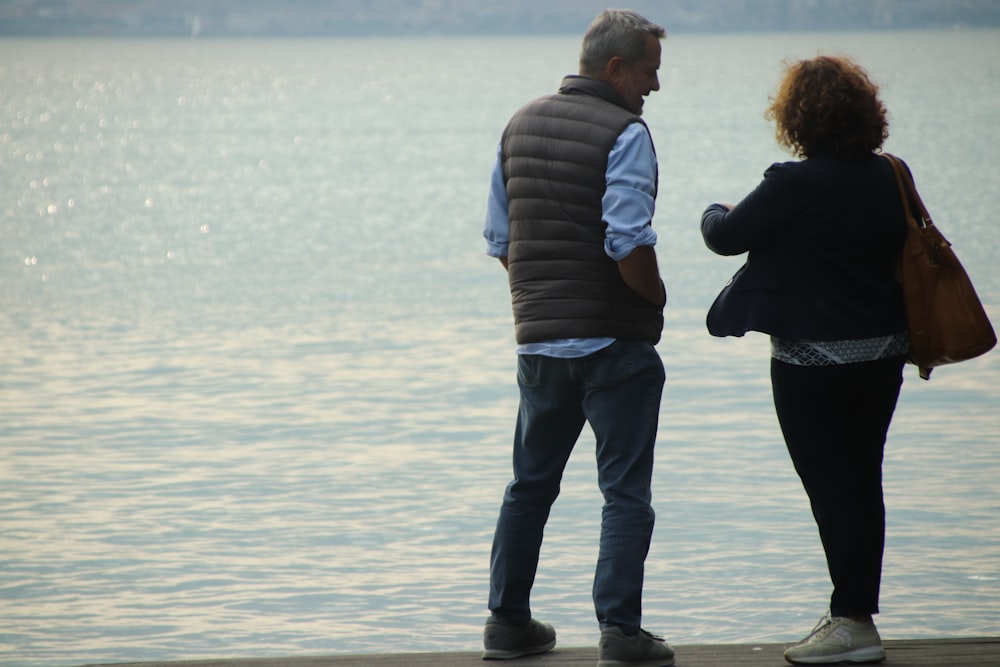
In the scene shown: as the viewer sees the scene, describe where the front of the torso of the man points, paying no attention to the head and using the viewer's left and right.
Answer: facing away from the viewer and to the right of the viewer

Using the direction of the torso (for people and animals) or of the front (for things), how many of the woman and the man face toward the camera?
0

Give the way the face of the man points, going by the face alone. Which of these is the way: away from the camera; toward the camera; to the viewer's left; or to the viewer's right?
to the viewer's right

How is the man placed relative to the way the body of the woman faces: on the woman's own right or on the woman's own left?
on the woman's own left

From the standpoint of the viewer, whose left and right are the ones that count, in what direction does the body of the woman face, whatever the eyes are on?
facing away from the viewer and to the left of the viewer

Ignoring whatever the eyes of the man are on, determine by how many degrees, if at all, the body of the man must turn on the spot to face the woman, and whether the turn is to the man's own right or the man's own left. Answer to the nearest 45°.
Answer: approximately 45° to the man's own right
